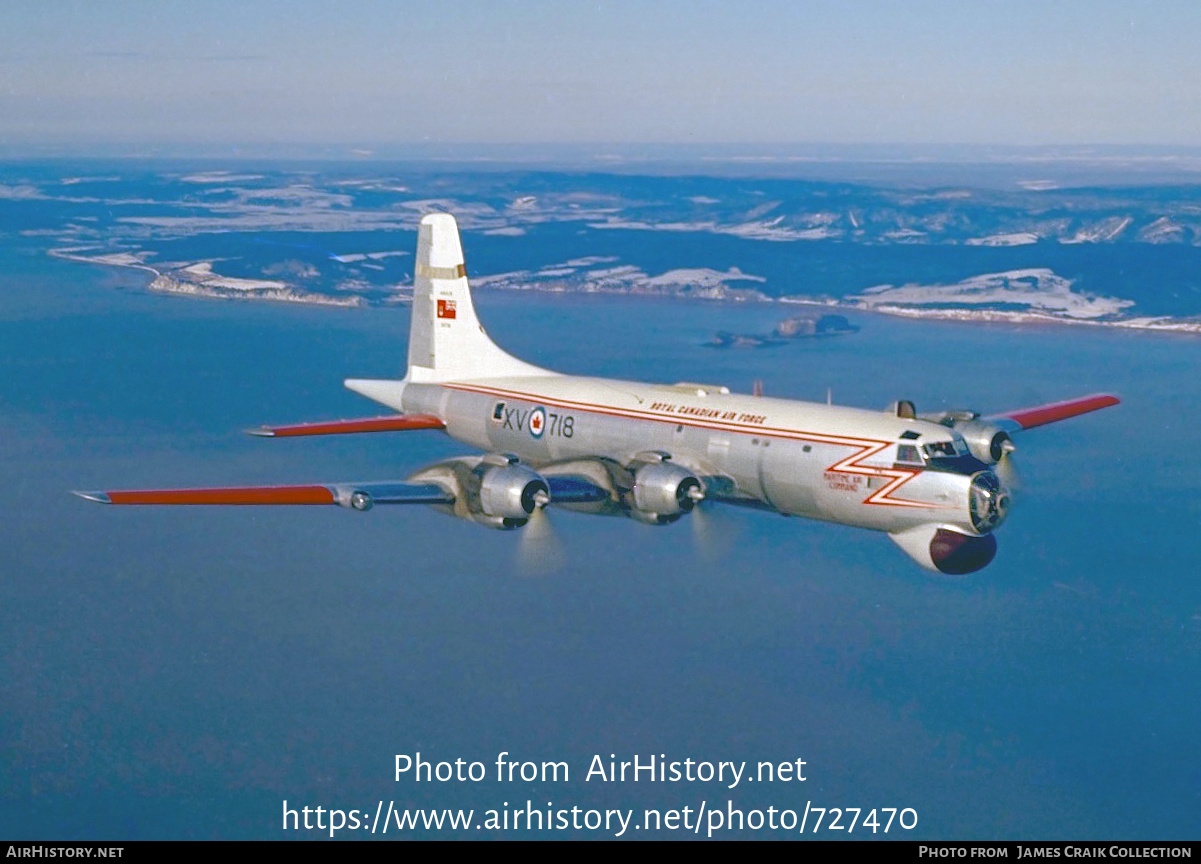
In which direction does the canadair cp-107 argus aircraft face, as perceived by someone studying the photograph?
facing the viewer and to the right of the viewer
